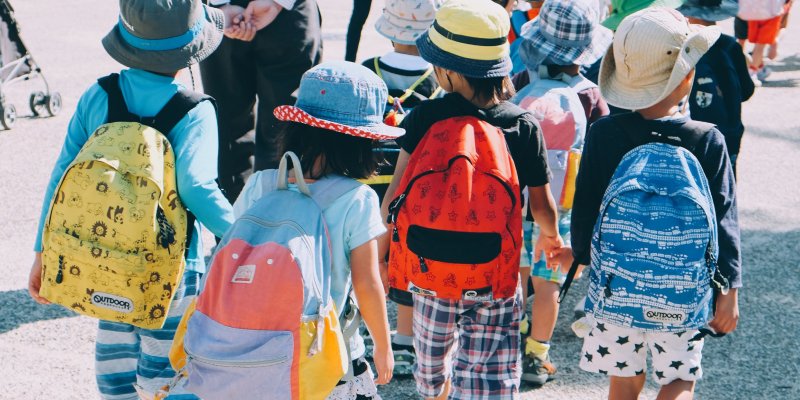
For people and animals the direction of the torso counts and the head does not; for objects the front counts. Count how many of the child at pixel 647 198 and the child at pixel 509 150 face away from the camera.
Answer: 2

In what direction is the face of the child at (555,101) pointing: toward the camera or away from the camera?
away from the camera

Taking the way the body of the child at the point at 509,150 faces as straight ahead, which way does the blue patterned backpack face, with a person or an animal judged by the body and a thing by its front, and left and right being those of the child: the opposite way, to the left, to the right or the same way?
the opposite way

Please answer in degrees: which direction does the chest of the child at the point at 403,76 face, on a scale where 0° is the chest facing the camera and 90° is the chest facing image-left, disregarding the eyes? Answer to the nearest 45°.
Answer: approximately 180°

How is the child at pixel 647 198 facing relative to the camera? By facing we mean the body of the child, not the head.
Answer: away from the camera

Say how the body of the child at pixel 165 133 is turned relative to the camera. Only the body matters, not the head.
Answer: away from the camera

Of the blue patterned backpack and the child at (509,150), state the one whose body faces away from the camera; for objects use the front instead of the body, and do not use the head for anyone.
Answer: the child

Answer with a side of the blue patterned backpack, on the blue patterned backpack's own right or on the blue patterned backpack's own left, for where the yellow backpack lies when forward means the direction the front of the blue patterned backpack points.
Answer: on the blue patterned backpack's own right

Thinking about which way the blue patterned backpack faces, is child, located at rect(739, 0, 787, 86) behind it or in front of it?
behind

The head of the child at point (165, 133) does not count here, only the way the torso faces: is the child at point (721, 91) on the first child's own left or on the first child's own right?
on the first child's own right

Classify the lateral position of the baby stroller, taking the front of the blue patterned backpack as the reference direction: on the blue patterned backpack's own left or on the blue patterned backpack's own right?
on the blue patterned backpack's own right

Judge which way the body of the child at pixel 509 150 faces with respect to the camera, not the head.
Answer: away from the camera

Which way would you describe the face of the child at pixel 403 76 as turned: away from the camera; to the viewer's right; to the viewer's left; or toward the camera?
away from the camera
